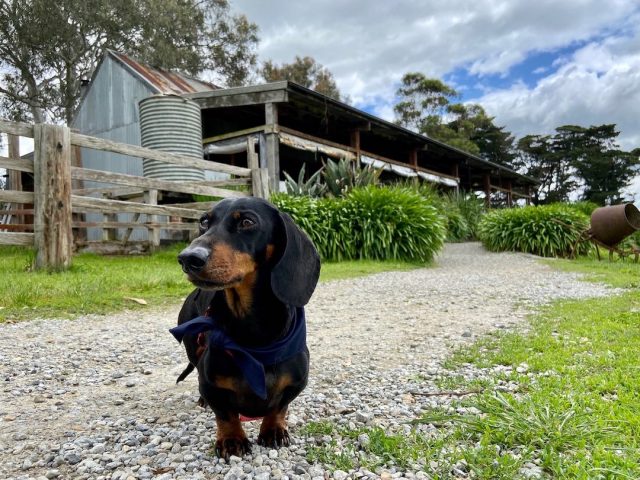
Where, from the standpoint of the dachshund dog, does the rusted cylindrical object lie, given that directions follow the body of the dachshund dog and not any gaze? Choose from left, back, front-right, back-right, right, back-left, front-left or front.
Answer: back-left

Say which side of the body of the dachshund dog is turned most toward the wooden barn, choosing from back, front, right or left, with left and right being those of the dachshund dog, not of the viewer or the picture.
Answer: back

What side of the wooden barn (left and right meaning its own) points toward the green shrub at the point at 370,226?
front

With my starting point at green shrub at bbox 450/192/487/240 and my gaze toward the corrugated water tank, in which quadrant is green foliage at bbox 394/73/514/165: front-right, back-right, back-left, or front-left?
back-right

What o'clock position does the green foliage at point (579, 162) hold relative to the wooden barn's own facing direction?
The green foliage is roughly at 9 o'clock from the wooden barn.

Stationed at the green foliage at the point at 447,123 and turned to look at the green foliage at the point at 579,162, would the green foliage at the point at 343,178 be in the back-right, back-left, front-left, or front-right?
back-right

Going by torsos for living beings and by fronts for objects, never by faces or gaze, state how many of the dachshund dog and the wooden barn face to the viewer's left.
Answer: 0

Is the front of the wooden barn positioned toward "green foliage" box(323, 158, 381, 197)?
yes

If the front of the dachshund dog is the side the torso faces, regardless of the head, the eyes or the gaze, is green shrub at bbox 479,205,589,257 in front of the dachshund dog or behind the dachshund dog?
behind

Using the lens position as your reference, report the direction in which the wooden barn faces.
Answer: facing the viewer and to the right of the viewer

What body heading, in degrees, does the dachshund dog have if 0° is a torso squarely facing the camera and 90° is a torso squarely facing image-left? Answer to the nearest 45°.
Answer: approximately 0°

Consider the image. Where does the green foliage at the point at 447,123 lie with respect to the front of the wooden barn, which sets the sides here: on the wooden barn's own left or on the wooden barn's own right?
on the wooden barn's own left

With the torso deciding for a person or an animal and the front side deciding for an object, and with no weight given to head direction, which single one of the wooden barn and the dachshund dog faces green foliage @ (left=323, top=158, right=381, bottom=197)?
the wooden barn
